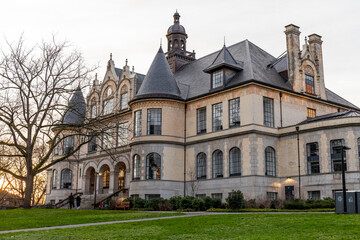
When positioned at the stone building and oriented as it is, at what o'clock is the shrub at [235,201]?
The shrub is roughly at 11 o'clock from the stone building.

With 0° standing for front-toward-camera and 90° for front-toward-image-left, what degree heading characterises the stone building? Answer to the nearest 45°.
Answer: approximately 45°

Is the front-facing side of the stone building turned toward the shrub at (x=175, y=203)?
yes
